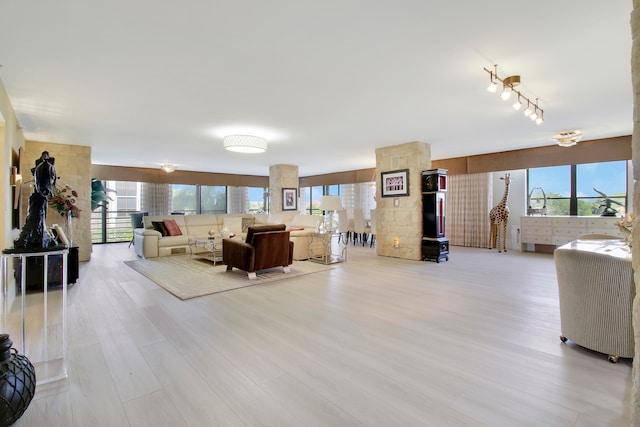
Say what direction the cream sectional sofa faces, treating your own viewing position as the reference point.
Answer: facing the viewer

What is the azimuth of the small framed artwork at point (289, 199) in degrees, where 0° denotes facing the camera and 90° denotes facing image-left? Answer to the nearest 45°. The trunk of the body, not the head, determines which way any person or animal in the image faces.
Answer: approximately 0°

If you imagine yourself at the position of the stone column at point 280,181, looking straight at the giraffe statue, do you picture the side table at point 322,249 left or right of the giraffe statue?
right

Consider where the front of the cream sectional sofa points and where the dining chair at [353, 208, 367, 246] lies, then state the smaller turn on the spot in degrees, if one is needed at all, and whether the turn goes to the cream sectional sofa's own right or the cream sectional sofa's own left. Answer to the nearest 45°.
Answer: approximately 90° to the cream sectional sofa's own left

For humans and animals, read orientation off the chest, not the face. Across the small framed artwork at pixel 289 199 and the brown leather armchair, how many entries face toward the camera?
1

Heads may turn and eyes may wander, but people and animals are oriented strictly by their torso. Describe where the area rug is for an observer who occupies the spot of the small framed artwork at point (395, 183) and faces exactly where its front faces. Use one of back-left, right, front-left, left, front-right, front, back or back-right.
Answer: front-right

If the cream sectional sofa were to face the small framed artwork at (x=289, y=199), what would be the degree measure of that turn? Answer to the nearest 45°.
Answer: approximately 135° to its left

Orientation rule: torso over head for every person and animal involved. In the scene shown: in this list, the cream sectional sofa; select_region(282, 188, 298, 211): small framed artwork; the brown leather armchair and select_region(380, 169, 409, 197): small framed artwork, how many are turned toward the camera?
3

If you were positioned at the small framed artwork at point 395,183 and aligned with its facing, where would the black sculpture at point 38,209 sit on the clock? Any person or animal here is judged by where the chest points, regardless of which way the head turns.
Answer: The black sculpture is roughly at 1 o'clock from the small framed artwork.

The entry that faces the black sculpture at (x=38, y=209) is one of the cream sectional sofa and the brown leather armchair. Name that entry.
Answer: the cream sectional sofa

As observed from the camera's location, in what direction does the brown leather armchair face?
facing away from the viewer and to the left of the viewer

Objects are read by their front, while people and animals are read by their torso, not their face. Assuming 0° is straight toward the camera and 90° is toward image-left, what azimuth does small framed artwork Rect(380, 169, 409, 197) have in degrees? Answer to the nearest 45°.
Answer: approximately 0°

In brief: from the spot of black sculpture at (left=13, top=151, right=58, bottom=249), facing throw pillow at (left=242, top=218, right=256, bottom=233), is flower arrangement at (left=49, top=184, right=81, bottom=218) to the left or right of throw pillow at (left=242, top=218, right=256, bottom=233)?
left

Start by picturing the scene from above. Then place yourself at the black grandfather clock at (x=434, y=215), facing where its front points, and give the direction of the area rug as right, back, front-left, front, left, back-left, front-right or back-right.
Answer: right

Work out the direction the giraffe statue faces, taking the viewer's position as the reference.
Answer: facing the viewer and to the right of the viewer
